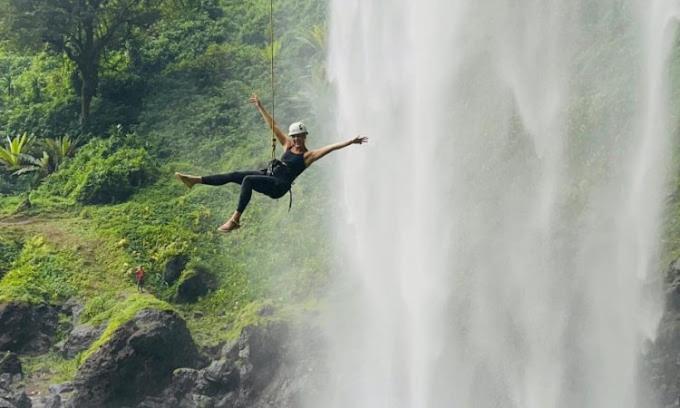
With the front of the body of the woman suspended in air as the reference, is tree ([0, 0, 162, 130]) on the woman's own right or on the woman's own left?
on the woman's own right

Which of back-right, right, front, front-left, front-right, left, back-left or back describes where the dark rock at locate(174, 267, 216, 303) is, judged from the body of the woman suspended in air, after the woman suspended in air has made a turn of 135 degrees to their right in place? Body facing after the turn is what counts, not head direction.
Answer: front

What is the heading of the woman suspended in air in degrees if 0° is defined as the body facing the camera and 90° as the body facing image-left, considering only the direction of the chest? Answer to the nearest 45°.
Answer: approximately 45°

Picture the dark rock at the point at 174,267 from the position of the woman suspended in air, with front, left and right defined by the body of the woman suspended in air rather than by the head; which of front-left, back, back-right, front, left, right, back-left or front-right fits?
back-right

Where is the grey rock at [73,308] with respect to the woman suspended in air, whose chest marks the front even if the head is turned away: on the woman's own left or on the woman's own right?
on the woman's own right

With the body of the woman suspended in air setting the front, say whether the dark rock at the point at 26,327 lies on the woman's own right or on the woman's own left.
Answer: on the woman's own right
